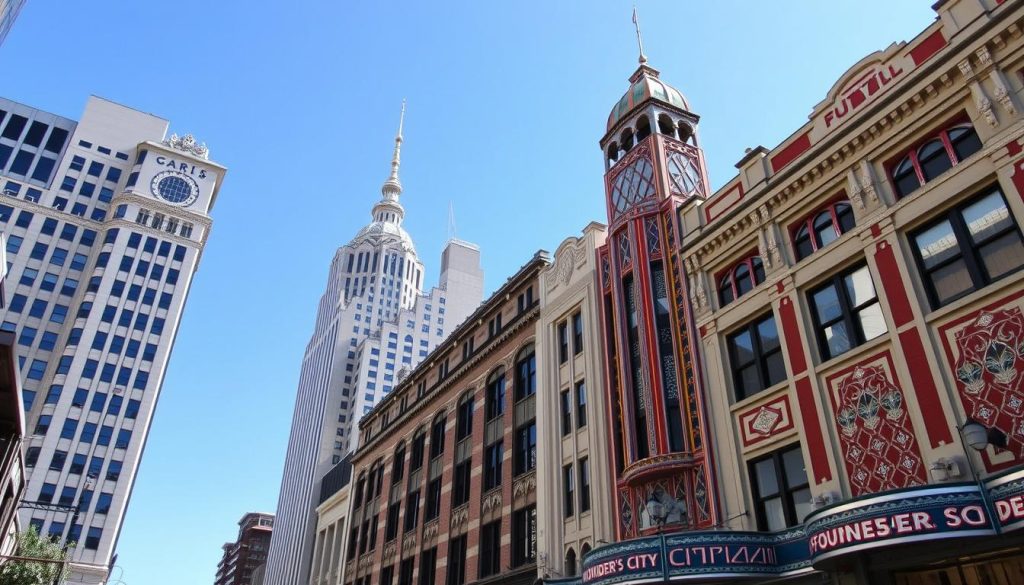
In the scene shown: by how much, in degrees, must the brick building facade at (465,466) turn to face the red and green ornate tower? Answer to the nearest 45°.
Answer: approximately 90° to its left

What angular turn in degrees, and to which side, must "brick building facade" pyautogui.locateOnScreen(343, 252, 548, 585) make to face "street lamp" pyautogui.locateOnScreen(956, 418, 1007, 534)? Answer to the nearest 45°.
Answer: approximately 45° to its left

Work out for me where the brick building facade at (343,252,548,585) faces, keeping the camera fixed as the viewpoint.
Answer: facing the viewer and to the left of the viewer
